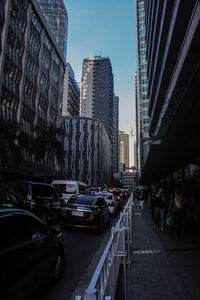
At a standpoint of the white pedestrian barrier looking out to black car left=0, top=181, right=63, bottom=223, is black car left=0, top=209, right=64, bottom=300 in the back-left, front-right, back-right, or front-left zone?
front-left

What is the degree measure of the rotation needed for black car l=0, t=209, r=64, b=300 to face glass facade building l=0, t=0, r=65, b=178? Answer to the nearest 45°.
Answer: approximately 45° to its left

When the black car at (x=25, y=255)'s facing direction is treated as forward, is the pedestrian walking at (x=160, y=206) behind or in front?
in front

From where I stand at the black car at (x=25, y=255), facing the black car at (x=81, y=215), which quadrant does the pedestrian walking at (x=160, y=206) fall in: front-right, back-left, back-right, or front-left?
front-right

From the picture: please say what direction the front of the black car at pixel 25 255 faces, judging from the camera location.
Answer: facing away from the viewer and to the right of the viewer

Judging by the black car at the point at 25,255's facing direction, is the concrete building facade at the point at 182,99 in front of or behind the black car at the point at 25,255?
in front
